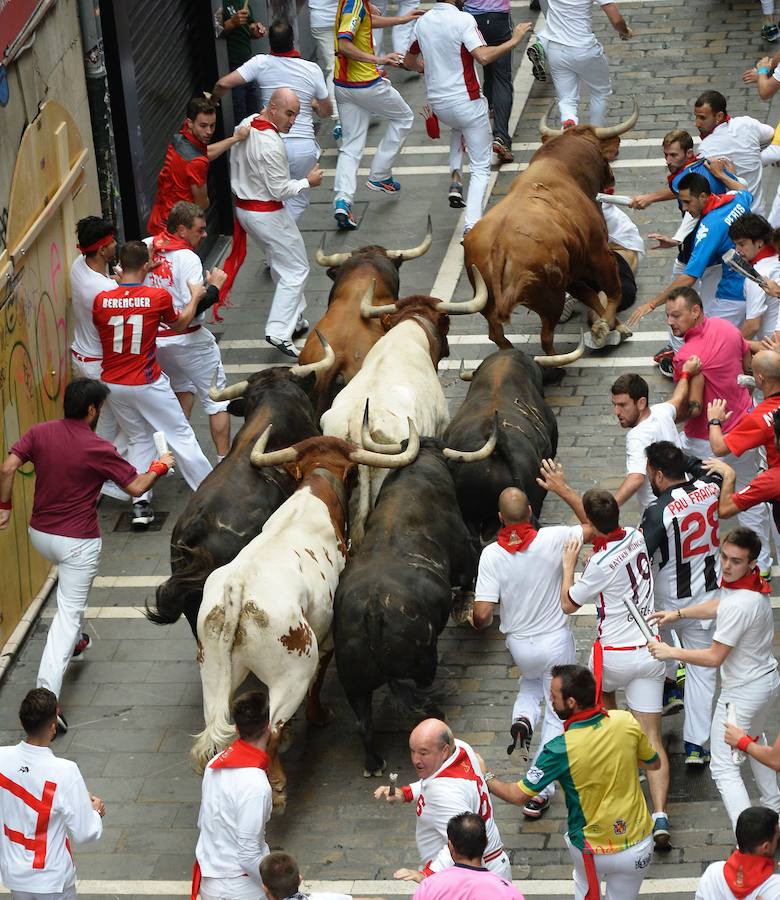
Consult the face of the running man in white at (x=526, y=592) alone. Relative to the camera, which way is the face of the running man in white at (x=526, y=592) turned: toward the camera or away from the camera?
away from the camera

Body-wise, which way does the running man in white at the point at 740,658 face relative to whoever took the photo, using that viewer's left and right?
facing to the left of the viewer

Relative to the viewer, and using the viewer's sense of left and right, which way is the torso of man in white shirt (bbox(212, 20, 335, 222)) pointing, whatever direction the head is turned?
facing away from the viewer

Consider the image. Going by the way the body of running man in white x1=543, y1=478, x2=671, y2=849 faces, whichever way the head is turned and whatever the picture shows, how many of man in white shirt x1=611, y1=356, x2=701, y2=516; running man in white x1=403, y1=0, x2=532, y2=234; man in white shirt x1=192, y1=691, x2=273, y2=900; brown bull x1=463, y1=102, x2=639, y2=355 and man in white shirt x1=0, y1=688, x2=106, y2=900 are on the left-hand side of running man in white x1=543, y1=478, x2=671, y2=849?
2

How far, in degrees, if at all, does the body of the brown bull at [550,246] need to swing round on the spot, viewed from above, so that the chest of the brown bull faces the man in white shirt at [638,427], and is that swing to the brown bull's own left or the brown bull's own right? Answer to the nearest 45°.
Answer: approximately 135° to the brown bull's own right

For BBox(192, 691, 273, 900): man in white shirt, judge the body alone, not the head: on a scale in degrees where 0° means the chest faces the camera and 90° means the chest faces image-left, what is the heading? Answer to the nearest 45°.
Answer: approximately 225°

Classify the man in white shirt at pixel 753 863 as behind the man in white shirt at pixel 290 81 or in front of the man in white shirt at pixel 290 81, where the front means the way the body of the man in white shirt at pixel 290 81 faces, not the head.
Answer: behind

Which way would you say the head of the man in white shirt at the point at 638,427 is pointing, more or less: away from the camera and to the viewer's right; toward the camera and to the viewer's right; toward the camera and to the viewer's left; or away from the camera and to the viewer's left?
toward the camera and to the viewer's left

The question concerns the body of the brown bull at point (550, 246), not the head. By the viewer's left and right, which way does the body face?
facing away from the viewer and to the right of the viewer

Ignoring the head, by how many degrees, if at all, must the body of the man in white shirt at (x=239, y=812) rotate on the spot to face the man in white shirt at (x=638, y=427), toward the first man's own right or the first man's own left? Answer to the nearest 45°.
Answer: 0° — they already face them

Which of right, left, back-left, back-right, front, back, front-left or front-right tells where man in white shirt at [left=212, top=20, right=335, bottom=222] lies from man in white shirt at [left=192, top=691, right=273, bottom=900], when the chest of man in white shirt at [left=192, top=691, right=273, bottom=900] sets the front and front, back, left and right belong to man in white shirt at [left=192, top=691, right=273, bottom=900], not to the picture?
front-left

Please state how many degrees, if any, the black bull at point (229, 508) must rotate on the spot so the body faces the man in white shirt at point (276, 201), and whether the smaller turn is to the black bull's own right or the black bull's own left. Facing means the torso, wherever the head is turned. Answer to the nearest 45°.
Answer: approximately 45° to the black bull's own left

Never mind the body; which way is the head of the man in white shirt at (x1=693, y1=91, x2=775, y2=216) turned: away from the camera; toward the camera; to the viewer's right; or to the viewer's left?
to the viewer's left
